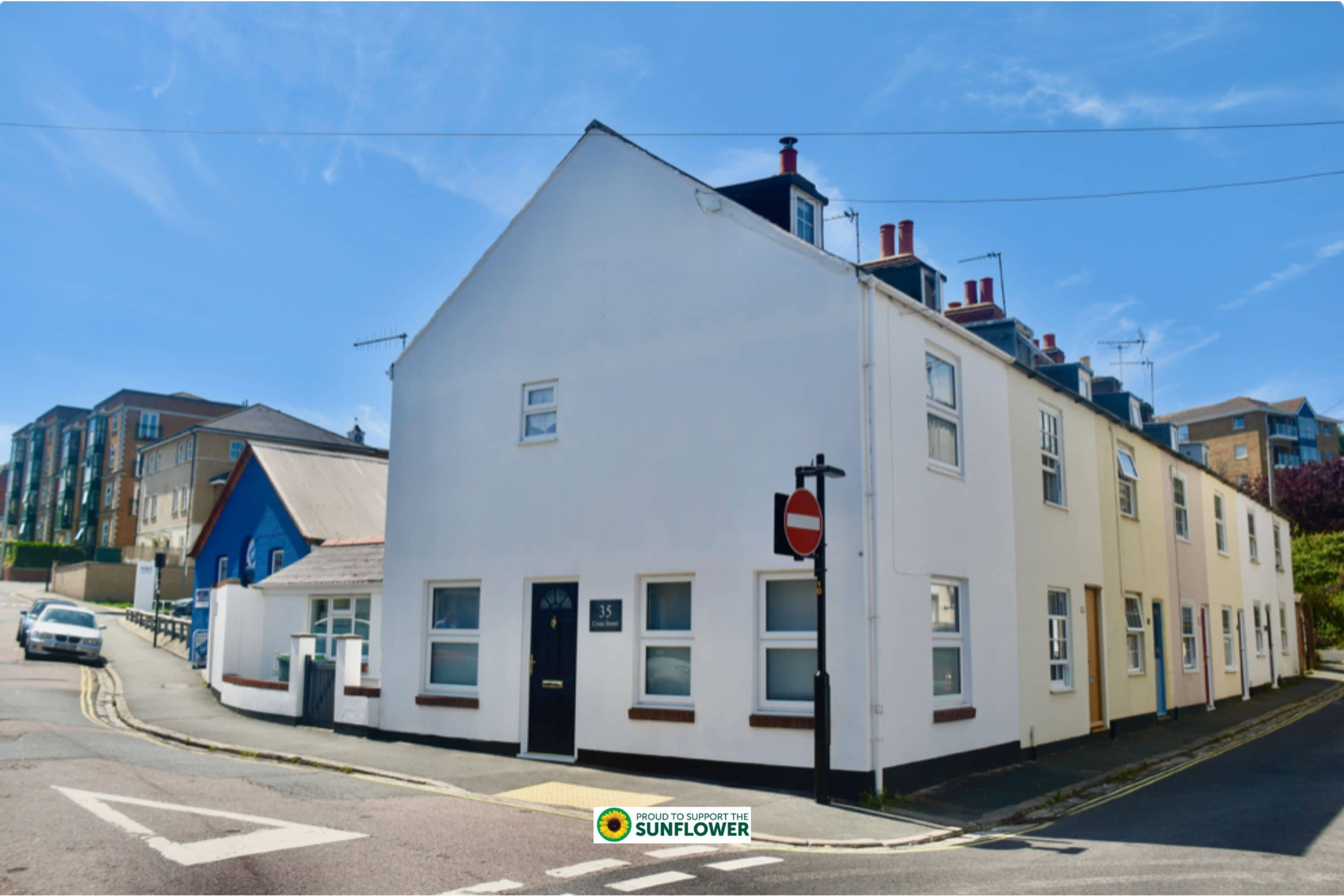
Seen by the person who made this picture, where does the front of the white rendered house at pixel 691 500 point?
facing the viewer and to the left of the viewer

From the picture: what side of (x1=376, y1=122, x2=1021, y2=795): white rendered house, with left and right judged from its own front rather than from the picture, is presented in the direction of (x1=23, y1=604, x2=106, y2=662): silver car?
right

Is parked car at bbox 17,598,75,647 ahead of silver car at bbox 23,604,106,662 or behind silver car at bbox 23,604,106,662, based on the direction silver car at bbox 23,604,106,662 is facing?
behind

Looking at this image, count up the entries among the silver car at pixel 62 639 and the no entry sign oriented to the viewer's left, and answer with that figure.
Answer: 0

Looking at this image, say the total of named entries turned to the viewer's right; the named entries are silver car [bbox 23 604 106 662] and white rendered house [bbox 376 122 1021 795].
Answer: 0

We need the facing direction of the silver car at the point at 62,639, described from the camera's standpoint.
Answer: facing the viewer

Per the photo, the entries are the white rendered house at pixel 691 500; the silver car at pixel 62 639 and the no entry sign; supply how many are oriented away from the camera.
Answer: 0

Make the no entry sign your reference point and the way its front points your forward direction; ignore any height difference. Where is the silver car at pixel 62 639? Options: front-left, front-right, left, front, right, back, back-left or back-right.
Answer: back

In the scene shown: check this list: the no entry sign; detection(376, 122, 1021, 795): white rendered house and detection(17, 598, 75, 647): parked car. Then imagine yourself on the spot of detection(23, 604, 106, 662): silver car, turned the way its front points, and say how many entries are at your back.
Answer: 1

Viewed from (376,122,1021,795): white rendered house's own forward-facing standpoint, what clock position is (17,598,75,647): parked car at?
The parked car is roughly at 3 o'clock from the white rendered house.

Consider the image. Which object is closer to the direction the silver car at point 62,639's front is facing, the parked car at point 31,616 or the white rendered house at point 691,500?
the white rendered house

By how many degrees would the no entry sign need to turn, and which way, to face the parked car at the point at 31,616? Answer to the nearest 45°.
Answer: approximately 180°

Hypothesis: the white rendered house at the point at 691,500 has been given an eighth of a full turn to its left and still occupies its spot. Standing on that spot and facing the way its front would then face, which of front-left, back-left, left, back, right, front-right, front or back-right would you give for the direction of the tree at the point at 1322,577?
back-left
